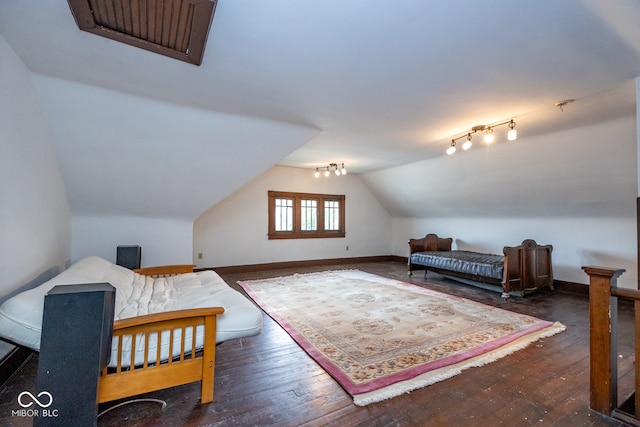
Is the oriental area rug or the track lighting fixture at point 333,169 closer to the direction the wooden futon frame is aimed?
the oriental area rug

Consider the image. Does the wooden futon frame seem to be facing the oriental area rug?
yes

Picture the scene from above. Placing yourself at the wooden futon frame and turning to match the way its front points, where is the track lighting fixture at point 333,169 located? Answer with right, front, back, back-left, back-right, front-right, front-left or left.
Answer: front-left

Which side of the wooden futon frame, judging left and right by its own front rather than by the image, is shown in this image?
right

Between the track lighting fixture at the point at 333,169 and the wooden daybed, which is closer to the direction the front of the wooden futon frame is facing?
the wooden daybed

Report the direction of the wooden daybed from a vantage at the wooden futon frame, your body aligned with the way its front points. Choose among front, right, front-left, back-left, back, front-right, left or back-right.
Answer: front
